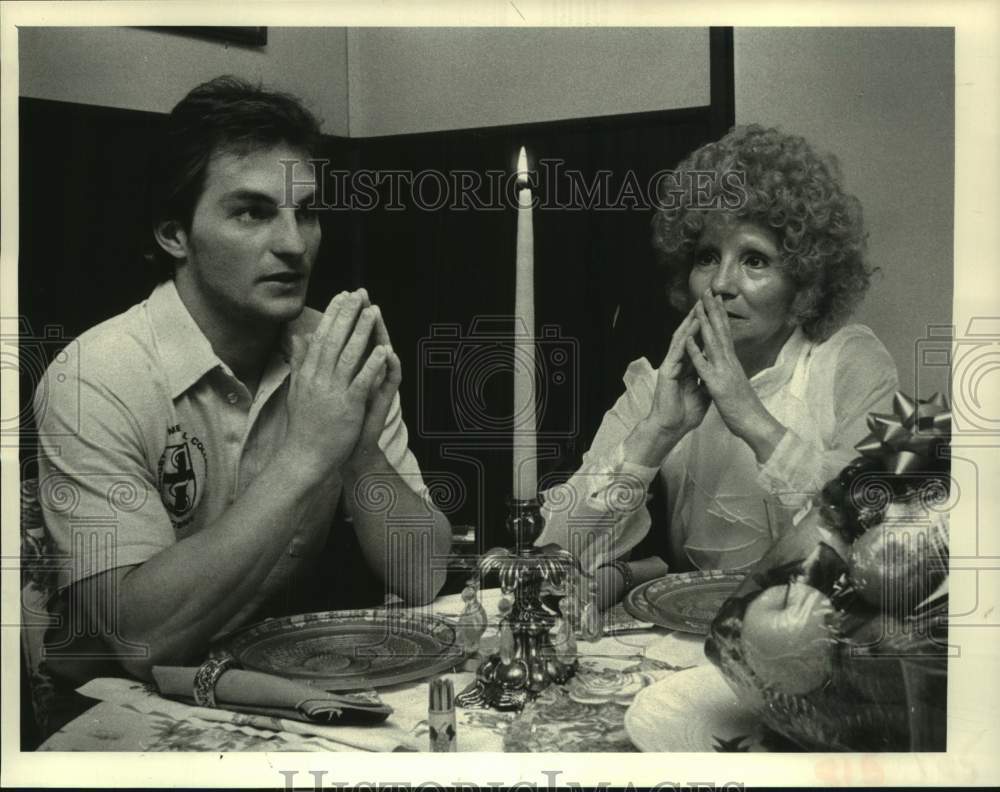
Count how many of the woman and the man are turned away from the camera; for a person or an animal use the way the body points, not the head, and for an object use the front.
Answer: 0

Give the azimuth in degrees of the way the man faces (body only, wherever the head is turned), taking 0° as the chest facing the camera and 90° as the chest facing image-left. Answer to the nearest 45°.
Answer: approximately 315°

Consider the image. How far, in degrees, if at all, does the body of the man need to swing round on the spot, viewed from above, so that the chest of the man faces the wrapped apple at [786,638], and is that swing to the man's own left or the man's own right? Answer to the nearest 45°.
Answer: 0° — they already face it

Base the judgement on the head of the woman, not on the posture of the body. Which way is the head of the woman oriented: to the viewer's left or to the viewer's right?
to the viewer's left
